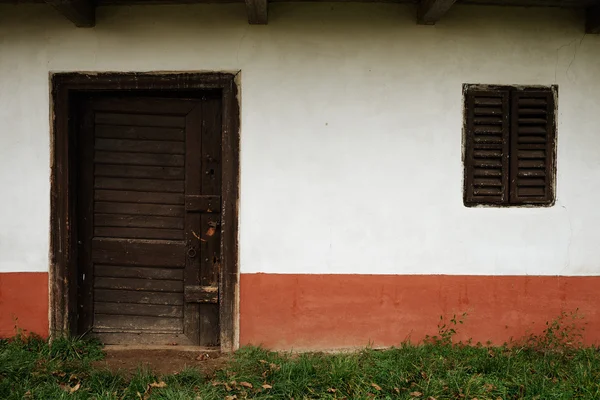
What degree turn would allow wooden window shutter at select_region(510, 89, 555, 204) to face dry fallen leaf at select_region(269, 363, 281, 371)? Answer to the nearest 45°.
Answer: approximately 45° to its right

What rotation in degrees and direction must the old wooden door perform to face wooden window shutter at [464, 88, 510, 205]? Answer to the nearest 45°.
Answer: approximately 90° to its left

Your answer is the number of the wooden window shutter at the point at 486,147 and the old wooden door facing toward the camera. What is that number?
2

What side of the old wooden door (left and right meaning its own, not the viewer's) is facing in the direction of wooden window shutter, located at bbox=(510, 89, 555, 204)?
left

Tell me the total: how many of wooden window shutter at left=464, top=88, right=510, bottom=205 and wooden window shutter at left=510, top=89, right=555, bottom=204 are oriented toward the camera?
2

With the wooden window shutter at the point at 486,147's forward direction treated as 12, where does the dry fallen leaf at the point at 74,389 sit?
The dry fallen leaf is roughly at 2 o'clock from the wooden window shutter.

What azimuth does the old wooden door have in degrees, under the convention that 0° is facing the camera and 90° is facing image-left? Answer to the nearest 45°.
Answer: approximately 0°

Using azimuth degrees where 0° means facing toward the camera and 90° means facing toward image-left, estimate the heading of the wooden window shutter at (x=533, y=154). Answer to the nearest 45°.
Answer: approximately 0°

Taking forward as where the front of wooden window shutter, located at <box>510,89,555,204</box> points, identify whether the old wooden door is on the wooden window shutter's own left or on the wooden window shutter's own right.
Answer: on the wooden window shutter's own right

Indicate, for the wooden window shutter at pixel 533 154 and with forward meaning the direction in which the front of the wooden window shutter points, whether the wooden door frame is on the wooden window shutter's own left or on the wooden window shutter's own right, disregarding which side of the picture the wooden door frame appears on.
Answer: on the wooden window shutter's own right

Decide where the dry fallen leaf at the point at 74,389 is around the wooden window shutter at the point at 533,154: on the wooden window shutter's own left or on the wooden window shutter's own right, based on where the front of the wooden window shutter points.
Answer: on the wooden window shutter's own right
